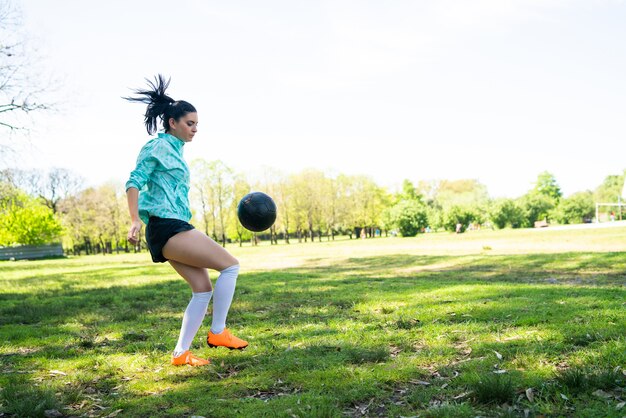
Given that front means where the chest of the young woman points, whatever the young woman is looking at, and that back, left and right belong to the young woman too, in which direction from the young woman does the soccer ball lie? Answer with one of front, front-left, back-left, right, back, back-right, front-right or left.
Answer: front-left

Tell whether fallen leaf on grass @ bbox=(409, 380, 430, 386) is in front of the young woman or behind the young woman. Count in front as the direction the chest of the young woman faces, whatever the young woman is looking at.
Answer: in front

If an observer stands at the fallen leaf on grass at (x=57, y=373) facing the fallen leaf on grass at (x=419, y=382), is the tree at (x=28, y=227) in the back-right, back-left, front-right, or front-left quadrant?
back-left

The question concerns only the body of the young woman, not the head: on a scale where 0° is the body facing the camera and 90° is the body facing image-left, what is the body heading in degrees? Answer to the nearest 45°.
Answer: approximately 270°

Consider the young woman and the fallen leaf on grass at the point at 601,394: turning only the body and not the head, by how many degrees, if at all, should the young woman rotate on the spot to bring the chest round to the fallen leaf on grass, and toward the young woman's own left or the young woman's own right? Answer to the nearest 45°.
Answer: approximately 45° to the young woman's own right

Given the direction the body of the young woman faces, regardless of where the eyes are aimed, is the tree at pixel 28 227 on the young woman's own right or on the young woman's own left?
on the young woman's own left
